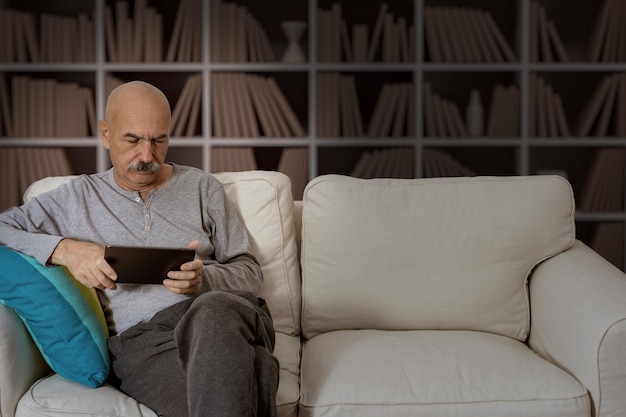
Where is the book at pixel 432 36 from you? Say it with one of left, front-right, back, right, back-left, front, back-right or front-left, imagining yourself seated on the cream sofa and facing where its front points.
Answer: back

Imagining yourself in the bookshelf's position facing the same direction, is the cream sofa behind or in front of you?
in front

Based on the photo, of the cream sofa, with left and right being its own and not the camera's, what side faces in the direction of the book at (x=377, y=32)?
back

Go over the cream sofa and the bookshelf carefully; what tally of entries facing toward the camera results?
2

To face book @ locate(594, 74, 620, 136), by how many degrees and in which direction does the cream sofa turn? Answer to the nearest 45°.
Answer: approximately 135° to its left

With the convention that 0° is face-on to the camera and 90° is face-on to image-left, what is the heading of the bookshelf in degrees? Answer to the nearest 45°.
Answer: approximately 0°

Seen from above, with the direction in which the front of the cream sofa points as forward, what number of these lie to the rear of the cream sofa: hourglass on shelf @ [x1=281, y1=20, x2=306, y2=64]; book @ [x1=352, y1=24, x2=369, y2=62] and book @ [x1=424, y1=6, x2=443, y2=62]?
3

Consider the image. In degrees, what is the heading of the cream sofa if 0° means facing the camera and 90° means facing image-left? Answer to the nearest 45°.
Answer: approximately 0°

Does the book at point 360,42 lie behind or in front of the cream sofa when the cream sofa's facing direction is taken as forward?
behind

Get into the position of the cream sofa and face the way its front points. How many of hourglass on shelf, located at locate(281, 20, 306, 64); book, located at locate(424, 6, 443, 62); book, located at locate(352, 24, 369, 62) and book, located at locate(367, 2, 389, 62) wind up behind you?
4

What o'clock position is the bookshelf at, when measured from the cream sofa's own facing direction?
The bookshelf is roughly at 6 o'clock from the cream sofa.

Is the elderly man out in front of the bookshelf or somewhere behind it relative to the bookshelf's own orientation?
in front
